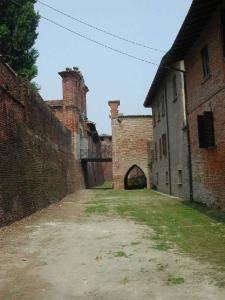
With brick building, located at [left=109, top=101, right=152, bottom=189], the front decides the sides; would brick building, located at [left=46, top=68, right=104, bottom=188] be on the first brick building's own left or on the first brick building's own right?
on the first brick building's own right

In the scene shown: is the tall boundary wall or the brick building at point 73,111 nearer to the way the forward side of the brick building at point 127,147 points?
the tall boundary wall

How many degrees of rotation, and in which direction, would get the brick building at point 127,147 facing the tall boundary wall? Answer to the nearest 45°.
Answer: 0° — it already faces it

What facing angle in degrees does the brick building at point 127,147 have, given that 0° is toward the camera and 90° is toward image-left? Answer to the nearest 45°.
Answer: approximately 0°

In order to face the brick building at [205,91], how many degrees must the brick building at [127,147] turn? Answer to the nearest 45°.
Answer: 0° — it already faces it
